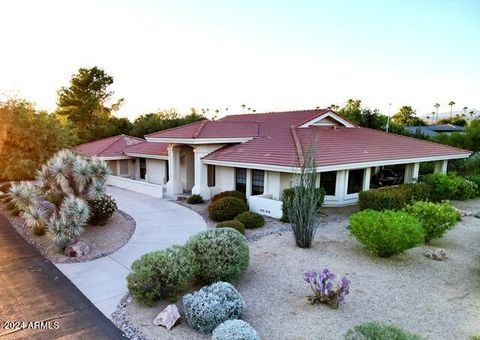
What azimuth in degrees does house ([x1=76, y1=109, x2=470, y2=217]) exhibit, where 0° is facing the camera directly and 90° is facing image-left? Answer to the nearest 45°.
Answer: approximately 45°

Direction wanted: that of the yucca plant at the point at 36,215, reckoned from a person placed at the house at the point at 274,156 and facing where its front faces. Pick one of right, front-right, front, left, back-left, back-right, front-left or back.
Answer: front

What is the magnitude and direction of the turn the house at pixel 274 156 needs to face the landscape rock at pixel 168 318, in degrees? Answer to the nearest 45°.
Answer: approximately 45° to its left

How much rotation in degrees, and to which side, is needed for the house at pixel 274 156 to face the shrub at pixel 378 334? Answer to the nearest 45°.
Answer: approximately 45° to its left

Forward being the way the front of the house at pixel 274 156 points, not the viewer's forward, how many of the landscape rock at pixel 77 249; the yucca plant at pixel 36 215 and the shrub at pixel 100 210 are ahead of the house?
3

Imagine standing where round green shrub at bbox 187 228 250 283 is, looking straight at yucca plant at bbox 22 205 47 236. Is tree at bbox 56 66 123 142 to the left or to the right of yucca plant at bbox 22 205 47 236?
right

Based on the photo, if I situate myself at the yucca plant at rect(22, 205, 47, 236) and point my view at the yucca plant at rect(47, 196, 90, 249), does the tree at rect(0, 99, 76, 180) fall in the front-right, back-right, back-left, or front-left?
back-left

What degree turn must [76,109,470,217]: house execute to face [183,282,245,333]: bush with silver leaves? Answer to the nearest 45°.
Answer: approximately 45° to its left

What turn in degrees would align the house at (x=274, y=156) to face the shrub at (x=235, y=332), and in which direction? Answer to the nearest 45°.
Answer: approximately 45° to its left

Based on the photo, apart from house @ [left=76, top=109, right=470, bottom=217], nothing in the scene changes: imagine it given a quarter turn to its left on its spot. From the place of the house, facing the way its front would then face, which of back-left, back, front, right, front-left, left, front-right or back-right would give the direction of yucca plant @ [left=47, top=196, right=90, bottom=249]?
right

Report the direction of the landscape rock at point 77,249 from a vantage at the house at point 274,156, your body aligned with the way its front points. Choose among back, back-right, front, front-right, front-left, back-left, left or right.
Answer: front

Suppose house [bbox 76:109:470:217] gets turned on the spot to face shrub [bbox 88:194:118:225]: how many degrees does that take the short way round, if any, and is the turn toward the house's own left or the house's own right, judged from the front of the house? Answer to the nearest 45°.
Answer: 0° — it already faces it

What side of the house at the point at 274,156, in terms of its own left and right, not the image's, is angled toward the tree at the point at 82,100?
right

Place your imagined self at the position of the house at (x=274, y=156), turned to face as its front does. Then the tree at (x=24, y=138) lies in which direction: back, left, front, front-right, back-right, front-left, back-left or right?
front-right
